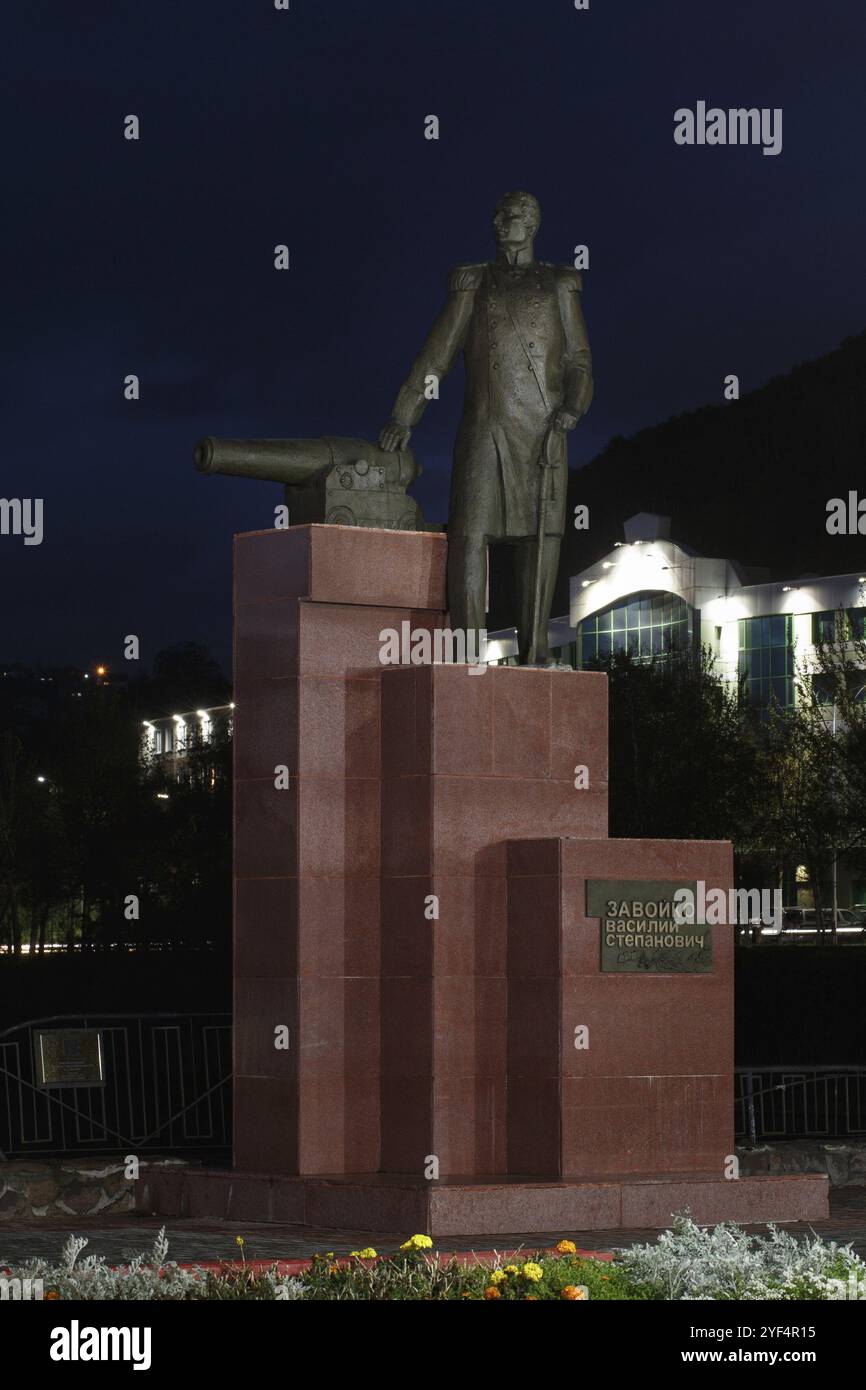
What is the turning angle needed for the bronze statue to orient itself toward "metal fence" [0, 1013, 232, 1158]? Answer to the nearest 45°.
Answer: approximately 90° to its right

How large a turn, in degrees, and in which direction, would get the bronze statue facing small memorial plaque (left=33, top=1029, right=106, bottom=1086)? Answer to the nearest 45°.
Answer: approximately 135° to its right

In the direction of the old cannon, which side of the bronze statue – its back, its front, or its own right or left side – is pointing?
right

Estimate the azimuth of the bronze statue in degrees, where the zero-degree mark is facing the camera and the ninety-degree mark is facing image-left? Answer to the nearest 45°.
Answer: approximately 0°

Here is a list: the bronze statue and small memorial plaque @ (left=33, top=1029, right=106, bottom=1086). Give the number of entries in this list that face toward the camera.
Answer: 2

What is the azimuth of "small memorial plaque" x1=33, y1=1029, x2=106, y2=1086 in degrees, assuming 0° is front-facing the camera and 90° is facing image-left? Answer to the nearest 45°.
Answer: approximately 0°

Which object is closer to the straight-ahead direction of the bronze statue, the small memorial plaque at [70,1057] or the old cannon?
the old cannon

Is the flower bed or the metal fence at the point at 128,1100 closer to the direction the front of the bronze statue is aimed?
the flower bed

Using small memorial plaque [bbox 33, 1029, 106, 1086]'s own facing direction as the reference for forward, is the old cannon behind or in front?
in front

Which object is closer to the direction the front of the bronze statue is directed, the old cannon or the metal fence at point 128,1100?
the old cannon

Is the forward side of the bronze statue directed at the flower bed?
yes

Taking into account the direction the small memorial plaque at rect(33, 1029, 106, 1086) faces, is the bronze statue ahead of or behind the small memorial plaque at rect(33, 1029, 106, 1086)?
ahead
